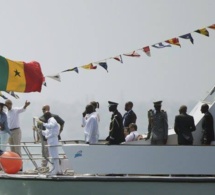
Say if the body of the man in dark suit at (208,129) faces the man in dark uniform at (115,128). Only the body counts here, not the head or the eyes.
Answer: yes

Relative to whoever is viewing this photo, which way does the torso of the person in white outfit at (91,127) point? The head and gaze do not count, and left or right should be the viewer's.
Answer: facing to the left of the viewer

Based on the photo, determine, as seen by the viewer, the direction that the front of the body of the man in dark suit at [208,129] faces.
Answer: to the viewer's left

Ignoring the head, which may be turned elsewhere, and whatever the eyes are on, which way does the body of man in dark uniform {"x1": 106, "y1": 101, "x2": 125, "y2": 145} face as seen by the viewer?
to the viewer's left

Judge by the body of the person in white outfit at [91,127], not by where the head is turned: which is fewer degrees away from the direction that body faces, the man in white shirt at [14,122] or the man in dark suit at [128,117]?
the man in white shirt
